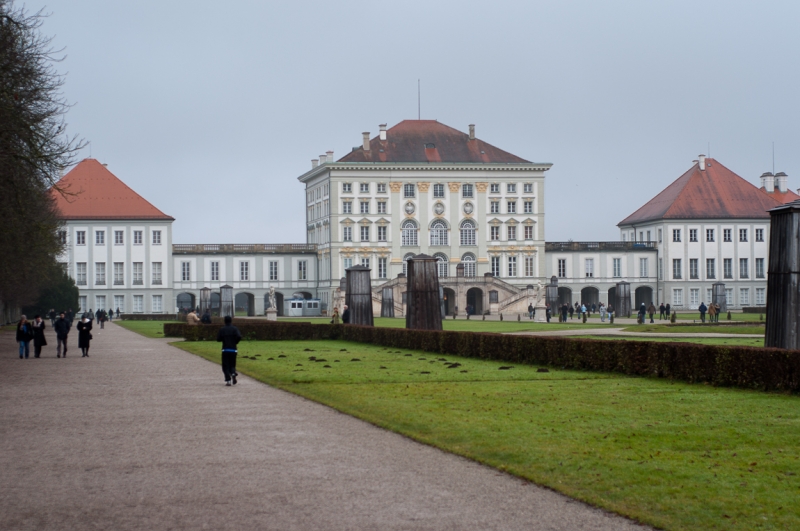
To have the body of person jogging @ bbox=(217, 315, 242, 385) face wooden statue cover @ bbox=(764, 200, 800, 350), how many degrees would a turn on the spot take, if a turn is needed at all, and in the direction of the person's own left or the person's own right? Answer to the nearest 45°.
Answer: approximately 90° to the person's own right

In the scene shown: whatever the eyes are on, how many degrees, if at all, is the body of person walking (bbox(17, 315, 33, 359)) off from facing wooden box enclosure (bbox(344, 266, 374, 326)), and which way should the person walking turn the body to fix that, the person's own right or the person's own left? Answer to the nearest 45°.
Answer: approximately 135° to the person's own left

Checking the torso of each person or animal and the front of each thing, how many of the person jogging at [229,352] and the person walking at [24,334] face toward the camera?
1

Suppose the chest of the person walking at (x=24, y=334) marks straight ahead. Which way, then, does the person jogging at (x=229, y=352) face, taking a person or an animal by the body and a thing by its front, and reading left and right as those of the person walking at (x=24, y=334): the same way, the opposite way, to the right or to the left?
the opposite way

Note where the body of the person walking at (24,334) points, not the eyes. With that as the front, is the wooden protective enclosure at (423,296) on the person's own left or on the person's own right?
on the person's own left

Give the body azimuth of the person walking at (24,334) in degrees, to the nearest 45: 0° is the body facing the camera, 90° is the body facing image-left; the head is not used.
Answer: approximately 0°

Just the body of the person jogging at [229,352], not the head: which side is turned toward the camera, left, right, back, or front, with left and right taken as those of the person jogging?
back

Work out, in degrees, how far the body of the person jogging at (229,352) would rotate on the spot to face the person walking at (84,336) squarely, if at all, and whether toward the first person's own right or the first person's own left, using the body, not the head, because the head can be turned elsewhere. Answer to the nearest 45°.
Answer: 0° — they already face them
